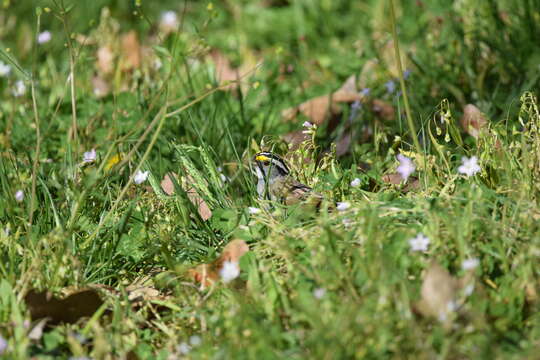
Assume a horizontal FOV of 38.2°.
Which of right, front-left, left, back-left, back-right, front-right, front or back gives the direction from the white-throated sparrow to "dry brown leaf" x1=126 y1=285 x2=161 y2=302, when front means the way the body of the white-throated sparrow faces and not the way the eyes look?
front-left

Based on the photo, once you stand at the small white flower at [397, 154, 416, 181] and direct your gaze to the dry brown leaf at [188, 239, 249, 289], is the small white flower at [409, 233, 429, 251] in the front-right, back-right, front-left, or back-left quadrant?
front-left

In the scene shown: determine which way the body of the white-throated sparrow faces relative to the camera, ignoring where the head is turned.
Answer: to the viewer's left

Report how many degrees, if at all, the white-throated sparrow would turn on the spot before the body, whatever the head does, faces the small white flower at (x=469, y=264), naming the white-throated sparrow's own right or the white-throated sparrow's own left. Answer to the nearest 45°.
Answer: approximately 135° to the white-throated sparrow's own left

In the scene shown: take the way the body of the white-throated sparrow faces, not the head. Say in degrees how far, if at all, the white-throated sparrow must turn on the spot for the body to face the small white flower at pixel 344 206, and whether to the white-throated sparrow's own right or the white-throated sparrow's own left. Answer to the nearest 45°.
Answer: approximately 135° to the white-throated sparrow's own left

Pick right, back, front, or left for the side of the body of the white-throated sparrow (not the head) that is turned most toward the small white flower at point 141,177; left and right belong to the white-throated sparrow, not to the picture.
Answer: front

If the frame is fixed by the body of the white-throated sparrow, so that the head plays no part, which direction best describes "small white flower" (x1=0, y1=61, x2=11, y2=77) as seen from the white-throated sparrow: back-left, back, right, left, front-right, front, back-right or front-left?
front-right

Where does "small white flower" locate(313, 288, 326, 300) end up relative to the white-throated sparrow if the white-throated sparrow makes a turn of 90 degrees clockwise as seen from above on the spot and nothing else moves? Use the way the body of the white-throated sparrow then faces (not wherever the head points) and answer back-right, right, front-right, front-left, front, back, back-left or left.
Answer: back

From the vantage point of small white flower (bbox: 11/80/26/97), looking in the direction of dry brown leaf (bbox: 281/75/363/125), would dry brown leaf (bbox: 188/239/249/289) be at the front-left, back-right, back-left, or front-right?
front-right

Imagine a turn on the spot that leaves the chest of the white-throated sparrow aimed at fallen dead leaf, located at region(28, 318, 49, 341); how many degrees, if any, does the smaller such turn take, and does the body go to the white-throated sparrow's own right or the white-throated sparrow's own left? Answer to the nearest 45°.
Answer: approximately 45° to the white-throated sparrow's own left

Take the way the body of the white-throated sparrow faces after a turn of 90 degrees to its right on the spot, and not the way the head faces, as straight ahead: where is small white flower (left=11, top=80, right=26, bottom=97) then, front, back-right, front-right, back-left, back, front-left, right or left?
front-left

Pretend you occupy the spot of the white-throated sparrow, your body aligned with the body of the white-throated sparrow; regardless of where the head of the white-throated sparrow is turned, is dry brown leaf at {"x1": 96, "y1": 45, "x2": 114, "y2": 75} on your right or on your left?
on your right

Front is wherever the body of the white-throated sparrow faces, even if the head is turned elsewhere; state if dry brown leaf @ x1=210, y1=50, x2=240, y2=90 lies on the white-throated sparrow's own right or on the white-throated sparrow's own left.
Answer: on the white-throated sparrow's own right

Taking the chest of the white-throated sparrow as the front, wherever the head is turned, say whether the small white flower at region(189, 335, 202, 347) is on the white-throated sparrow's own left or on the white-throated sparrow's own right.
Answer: on the white-throated sparrow's own left

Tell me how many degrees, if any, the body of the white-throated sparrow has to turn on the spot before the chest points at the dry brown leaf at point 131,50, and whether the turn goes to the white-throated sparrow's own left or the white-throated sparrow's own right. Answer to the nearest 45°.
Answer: approximately 45° to the white-throated sparrow's own right

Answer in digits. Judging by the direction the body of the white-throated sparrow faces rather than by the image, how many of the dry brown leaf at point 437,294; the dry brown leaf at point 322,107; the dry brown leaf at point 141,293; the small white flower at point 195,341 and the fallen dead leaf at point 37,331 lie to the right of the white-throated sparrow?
1
